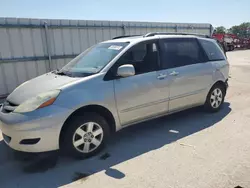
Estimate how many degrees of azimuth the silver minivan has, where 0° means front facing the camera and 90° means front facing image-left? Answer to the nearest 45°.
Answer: approximately 45°

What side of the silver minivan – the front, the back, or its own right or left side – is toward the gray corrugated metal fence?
right
